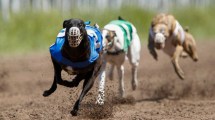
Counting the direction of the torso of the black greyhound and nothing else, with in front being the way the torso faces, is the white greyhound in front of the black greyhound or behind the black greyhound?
behind

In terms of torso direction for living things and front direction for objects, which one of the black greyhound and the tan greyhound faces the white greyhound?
the tan greyhound

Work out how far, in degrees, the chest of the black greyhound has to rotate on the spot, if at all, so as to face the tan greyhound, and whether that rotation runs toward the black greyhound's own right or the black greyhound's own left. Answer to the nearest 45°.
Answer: approximately 135° to the black greyhound's own left

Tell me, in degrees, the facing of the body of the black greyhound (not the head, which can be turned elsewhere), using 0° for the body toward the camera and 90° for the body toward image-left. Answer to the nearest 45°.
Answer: approximately 0°

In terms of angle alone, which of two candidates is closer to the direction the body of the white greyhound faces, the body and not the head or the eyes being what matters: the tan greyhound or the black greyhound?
the black greyhound

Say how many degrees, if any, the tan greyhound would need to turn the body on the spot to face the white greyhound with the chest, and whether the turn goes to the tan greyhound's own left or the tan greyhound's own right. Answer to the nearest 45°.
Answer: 0° — it already faces it
